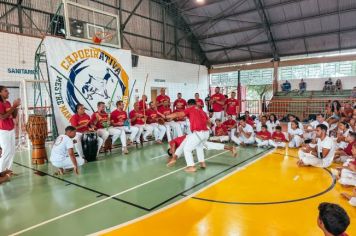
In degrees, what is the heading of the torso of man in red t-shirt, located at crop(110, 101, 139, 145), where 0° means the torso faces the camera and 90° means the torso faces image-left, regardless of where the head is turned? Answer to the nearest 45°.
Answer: approximately 315°

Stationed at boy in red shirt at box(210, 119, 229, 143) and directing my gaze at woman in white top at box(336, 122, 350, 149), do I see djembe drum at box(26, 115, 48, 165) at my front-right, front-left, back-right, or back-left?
back-right

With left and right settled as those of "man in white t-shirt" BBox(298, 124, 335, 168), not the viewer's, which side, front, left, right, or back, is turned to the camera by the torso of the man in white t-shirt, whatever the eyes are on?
left

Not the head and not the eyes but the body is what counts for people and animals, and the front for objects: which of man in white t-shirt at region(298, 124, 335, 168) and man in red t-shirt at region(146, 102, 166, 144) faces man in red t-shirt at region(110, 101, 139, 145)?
the man in white t-shirt

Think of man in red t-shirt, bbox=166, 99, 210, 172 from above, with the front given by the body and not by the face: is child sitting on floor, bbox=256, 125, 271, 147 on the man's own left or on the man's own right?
on the man's own right

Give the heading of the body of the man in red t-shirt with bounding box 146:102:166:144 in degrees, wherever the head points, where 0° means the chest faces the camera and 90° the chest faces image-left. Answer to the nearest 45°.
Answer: approximately 315°

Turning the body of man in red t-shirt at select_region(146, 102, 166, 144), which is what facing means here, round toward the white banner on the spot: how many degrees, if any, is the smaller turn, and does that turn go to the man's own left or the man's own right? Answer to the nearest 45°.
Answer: approximately 90° to the man's own right
